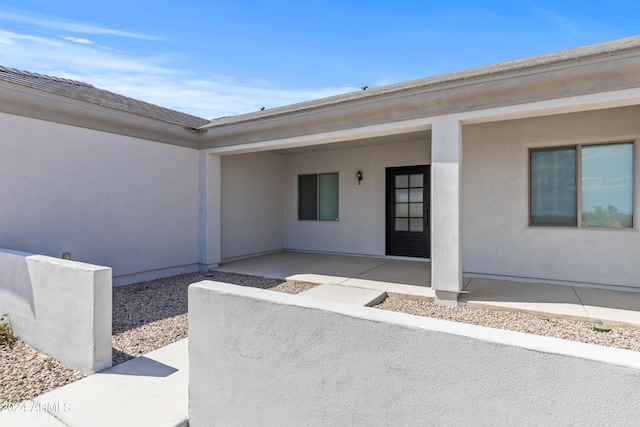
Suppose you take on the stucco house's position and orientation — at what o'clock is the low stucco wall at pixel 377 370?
The low stucco wall is roughly at 11 o'clock from the stucco house.

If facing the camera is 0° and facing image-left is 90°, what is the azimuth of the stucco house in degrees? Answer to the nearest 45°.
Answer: approximately 45°

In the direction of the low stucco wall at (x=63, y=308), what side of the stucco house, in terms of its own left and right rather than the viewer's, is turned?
front

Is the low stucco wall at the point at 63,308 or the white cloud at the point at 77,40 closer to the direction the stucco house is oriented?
the low stucco wall

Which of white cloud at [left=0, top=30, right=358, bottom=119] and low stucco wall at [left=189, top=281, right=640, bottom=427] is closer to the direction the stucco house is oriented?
the low stucco wall
